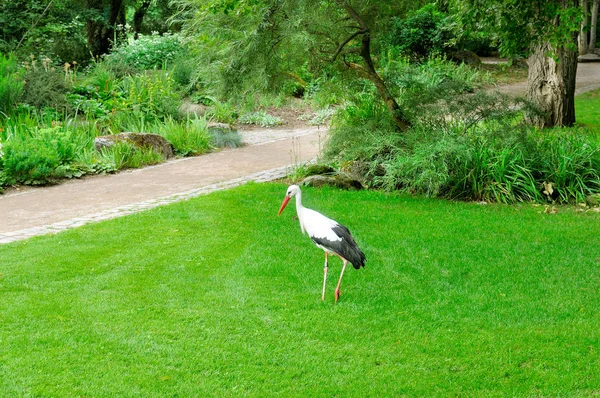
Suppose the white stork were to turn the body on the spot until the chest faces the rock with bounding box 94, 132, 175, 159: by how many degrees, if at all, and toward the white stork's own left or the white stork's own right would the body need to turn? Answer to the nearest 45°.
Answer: approximately 45° to the white stork's own right

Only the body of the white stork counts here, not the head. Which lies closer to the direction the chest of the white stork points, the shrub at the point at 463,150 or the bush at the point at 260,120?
the bush

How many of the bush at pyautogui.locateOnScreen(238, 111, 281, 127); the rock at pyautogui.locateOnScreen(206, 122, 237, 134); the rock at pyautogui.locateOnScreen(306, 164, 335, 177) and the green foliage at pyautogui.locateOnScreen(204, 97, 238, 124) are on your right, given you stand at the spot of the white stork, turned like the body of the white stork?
4

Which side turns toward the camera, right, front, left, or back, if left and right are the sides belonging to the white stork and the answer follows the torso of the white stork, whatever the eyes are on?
left

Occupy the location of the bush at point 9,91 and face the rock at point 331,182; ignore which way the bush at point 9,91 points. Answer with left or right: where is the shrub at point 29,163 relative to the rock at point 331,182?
right

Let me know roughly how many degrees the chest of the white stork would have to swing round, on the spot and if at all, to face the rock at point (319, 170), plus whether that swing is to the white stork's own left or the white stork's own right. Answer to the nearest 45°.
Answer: approximately 90° to the white stork's own right

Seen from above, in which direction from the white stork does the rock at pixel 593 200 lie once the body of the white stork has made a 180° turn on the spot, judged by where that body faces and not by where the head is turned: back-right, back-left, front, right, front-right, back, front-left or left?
front-left

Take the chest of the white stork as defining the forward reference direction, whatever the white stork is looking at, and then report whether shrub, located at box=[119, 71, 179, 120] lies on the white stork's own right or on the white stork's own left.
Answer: on the white stork's own right

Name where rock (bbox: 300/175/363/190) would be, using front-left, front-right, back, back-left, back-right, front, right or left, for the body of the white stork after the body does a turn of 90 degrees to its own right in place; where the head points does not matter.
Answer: front

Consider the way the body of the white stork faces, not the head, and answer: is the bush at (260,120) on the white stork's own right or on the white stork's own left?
on the white stork's own right

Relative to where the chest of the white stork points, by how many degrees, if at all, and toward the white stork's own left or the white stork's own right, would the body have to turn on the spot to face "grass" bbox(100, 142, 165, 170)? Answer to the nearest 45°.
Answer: approximately 45° to the white stork's own right

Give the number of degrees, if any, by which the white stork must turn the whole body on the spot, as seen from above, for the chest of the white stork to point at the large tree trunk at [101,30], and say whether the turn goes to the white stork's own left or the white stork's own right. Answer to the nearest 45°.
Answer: approximately 90° to the white stork's own right

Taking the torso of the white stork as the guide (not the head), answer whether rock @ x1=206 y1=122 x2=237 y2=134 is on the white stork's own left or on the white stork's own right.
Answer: on the white stork's own right
